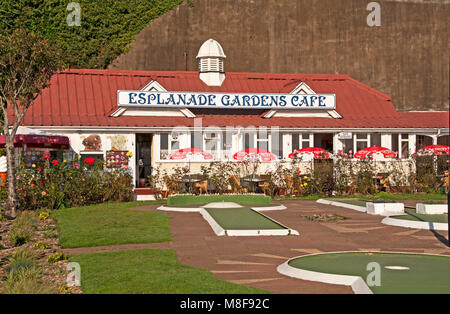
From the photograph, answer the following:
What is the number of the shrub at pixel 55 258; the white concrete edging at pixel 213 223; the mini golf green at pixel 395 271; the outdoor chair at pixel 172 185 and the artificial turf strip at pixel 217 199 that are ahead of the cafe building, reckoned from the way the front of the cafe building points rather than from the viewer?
5

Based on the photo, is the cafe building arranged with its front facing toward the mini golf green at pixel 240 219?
yes

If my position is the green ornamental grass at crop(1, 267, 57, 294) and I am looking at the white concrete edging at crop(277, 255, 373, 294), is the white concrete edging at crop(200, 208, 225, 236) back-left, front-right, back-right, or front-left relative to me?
front-left

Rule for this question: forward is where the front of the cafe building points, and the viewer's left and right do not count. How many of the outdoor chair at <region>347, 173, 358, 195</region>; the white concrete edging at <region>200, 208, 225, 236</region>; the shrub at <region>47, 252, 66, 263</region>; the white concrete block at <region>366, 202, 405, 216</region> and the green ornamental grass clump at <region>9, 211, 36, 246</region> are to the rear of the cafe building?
0

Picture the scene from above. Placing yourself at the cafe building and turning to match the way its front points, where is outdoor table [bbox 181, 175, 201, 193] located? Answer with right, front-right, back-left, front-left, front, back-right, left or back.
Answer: front

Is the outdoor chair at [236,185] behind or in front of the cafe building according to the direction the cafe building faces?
in front

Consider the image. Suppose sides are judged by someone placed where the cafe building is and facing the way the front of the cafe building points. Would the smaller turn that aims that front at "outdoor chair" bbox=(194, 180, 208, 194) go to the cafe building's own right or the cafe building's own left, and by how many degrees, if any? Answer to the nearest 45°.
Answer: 0° — it already faces it

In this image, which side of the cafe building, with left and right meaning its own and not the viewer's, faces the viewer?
front

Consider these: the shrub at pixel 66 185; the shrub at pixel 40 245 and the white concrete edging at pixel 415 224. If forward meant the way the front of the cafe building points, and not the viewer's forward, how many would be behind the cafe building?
0

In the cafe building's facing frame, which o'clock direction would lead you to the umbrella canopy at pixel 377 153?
The umbrella canopy is roughly at 10 o'clock from the cafe building.

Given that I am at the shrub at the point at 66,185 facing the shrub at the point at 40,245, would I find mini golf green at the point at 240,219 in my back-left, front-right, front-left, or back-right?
front-left

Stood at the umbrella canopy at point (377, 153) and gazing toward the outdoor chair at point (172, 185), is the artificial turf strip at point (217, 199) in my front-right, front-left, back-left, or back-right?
front-left

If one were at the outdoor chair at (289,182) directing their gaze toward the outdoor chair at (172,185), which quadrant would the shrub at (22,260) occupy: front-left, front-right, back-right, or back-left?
front-left

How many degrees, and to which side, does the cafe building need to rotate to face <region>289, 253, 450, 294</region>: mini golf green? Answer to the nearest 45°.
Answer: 0° — it already faces it

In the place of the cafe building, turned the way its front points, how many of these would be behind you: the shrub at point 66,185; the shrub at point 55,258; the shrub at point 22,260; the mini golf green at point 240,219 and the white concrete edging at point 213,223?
0

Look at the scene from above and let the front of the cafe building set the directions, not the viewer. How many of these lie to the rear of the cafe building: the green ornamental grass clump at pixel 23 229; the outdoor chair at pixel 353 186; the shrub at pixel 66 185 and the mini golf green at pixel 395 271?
0

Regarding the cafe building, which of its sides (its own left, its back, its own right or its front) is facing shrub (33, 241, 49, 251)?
front

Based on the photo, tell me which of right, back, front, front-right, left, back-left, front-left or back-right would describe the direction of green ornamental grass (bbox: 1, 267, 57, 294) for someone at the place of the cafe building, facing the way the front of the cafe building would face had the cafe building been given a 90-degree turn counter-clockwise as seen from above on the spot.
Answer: right

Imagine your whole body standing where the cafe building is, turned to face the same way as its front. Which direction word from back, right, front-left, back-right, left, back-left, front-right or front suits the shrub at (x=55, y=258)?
front

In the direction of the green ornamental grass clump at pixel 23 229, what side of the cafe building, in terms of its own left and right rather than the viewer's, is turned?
front
